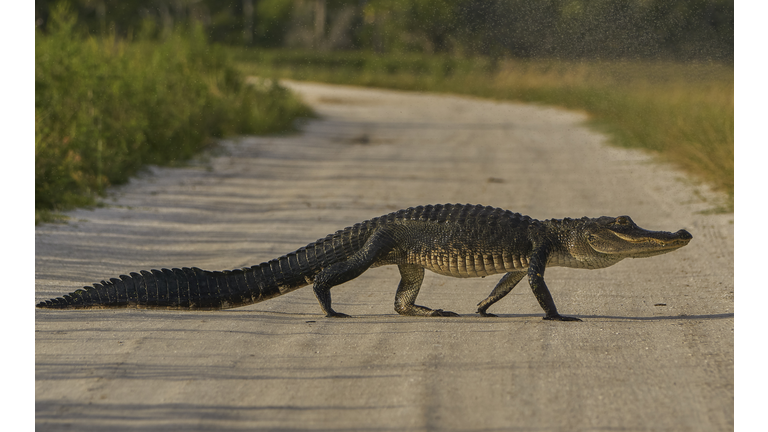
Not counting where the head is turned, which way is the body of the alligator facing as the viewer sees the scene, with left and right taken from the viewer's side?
facing to the right of the viewer
